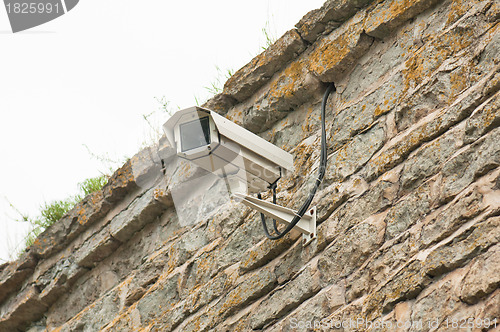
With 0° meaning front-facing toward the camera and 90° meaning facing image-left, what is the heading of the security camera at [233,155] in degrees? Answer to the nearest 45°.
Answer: approximately 45°
